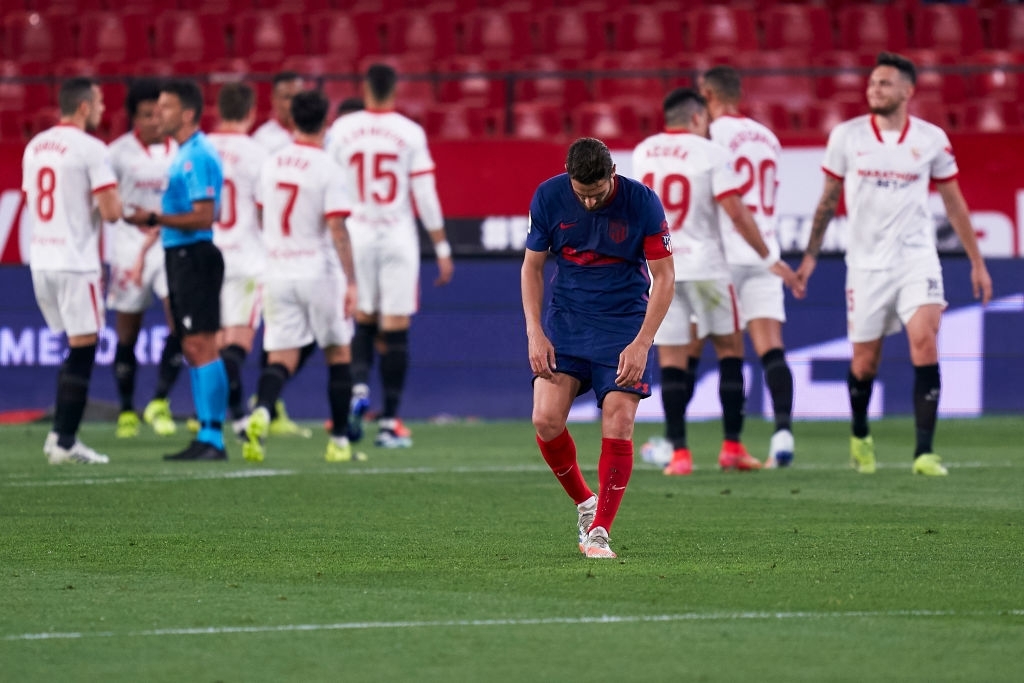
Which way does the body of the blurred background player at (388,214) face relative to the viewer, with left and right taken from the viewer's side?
facing away from the viewer

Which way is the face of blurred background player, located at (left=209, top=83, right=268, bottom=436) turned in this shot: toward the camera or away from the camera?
away from the camera

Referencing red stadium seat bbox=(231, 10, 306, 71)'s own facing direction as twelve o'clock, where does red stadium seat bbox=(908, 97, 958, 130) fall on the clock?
red stadium seat bbox=(908, 97, 958, 130) is roughly at 10 o'clock from red stadium seat bbox=(231, 10, 306, 71).

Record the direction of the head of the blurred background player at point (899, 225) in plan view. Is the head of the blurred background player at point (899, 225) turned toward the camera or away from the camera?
toward the camera

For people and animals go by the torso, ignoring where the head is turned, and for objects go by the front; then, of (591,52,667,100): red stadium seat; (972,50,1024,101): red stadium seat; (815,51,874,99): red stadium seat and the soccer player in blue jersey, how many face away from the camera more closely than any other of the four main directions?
0

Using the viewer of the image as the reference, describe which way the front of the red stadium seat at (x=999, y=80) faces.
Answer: facing the viewer

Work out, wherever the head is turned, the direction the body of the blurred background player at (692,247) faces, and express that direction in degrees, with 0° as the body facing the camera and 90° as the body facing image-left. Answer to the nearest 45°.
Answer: approximately 225°

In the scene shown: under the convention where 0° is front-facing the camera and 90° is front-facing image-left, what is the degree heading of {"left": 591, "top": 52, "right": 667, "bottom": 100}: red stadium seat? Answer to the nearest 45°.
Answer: approximately 0°

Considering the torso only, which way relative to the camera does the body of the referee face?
to the viewer's left

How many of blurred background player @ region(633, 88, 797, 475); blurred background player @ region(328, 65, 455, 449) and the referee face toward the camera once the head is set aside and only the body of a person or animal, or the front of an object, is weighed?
0

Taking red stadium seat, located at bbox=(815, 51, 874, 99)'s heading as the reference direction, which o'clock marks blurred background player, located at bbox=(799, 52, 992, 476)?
The blurred background player is roughly at 12 o'clock from the red stadium seat.

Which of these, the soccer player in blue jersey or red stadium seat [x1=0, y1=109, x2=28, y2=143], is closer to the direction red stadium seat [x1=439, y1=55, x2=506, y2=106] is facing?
the soccer player in blue jersey

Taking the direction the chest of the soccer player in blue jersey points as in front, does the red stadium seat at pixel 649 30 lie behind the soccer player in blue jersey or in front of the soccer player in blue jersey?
behind

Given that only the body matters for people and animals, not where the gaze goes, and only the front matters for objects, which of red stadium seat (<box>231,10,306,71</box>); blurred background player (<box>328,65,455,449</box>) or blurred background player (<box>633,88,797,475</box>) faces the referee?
the red stadium seat

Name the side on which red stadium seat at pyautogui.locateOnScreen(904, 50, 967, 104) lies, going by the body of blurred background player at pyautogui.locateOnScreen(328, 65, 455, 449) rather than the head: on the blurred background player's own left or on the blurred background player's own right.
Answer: on the blurred background player's own right

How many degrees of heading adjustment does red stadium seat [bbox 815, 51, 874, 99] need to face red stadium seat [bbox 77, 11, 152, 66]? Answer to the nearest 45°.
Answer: approximately 90° to its right

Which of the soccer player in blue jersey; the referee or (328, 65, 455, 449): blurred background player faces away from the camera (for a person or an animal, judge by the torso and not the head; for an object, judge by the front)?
the blurred background player

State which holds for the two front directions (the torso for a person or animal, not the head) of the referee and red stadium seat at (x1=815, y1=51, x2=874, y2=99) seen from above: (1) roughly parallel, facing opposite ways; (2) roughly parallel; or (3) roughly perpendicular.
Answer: roughly perpendicular

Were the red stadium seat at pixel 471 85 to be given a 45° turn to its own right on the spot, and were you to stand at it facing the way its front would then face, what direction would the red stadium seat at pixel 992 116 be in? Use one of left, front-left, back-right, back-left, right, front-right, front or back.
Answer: back-left

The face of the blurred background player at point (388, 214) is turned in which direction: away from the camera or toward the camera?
away from the camera
